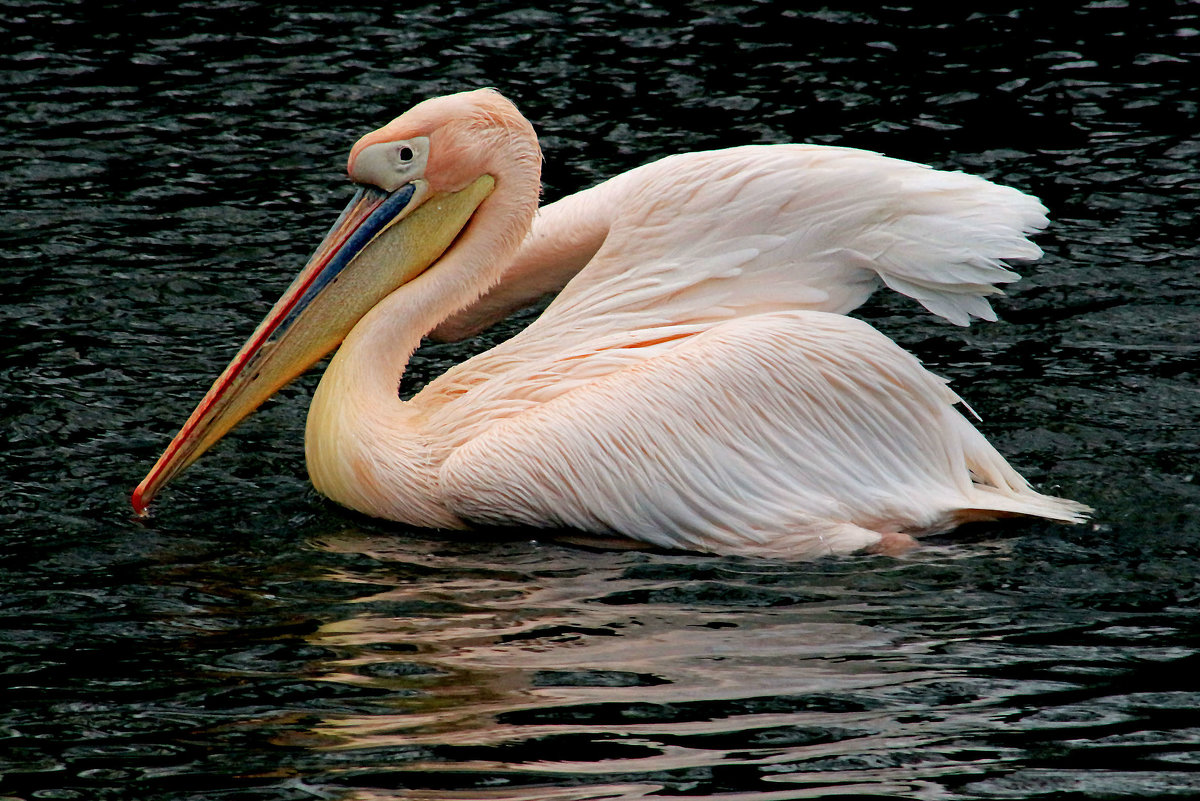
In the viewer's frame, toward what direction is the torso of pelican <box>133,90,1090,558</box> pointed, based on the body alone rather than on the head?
to the viewer's left
